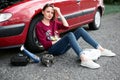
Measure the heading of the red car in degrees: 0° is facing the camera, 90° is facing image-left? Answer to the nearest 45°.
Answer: approximately 45°

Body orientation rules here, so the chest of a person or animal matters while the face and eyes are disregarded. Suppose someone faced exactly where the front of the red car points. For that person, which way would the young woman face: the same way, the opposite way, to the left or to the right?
to the left

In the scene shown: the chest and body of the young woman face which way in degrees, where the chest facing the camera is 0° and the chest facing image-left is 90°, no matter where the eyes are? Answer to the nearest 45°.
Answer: approximately 315°
